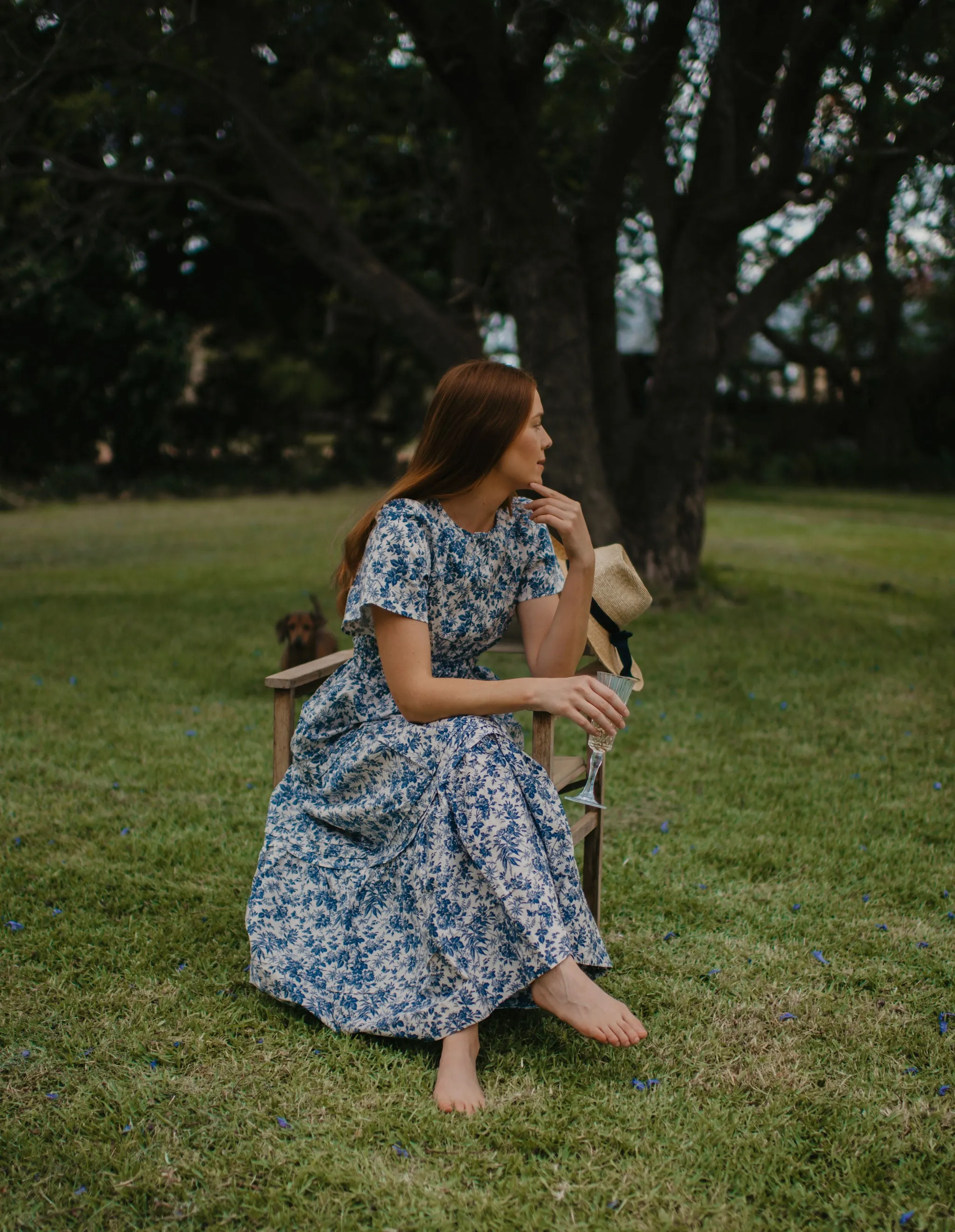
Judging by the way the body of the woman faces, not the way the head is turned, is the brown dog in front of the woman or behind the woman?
behind
